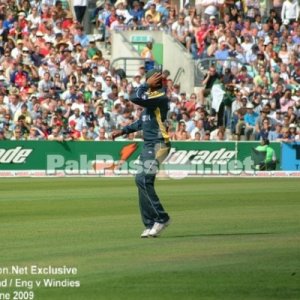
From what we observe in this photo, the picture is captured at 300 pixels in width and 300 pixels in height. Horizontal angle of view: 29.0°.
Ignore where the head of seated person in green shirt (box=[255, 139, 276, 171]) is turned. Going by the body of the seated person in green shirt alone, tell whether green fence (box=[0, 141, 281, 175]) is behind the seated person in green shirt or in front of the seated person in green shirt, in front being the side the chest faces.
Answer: in front

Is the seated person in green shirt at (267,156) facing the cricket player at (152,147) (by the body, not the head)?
no
